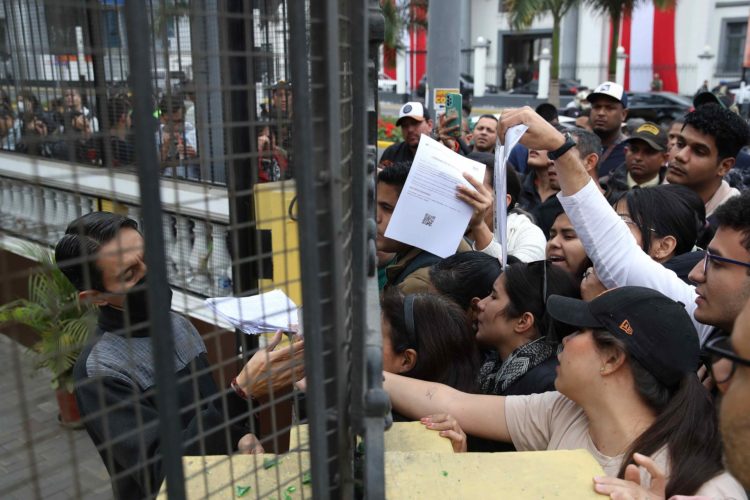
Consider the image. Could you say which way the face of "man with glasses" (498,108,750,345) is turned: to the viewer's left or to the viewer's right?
to the viewer's left

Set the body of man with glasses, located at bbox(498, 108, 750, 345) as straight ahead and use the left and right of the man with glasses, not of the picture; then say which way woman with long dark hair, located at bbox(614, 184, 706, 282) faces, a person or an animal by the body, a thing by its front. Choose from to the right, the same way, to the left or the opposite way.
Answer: the same way

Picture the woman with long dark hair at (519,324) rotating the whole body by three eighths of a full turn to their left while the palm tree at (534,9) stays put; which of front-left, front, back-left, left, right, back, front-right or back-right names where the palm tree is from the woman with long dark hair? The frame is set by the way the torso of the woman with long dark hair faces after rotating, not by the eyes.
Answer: back-left

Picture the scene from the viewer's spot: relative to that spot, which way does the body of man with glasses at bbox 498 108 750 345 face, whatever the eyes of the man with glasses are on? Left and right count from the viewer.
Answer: facing to the left of the viewer

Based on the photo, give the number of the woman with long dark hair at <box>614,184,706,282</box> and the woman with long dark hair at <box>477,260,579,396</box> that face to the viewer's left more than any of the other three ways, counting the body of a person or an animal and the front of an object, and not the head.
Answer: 2

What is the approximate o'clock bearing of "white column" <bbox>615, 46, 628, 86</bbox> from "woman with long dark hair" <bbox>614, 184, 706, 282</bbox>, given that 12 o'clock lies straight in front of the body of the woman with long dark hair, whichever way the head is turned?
The white column is roughly at 3 o'clock from the woman with long dark hair.

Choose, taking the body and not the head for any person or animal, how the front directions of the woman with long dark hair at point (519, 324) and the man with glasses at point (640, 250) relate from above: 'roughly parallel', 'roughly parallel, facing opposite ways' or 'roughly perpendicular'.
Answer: roughly parallel

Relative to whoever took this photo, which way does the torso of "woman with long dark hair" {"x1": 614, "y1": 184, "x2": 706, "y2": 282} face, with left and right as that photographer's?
facing to the left of the viewer

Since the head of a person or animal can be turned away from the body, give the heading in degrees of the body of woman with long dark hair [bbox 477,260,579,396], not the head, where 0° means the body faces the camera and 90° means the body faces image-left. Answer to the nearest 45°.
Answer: approximately 90°

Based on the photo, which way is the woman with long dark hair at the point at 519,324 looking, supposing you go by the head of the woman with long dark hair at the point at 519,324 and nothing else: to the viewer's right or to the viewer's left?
to the viewer's left

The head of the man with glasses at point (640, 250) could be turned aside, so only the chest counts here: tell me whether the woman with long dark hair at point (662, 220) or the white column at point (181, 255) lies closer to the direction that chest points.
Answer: the white column

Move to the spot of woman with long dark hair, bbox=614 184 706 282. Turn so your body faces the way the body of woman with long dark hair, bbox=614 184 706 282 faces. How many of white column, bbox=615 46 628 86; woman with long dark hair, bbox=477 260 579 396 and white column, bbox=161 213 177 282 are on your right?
1

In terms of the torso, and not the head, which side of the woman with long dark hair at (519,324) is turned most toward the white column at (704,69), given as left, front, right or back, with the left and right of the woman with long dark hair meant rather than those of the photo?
right
